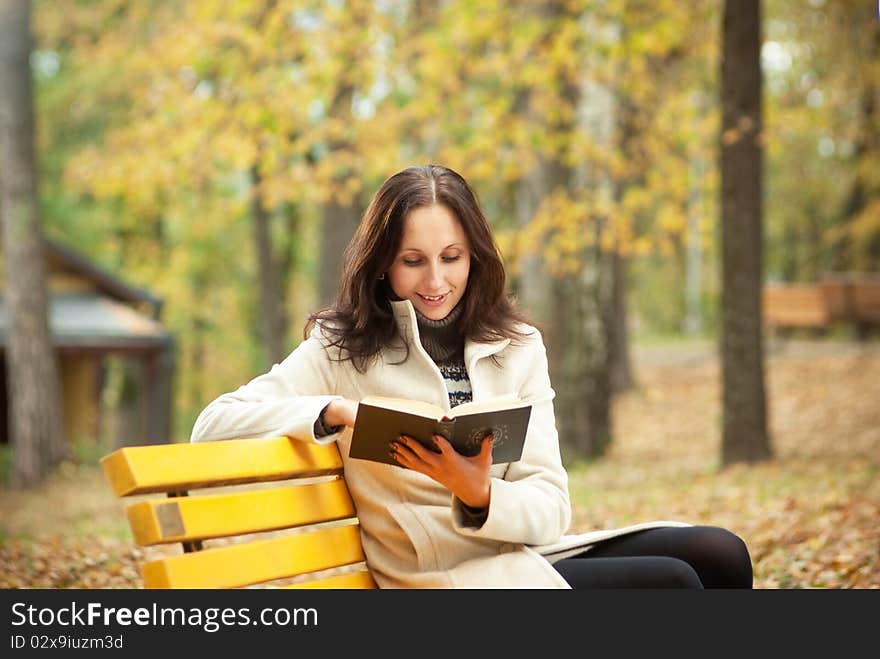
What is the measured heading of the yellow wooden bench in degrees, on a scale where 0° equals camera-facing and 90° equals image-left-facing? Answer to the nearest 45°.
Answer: approximately 315°

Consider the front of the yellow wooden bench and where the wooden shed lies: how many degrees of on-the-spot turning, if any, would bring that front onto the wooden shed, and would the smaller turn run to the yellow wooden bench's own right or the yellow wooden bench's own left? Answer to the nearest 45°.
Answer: approximately 135° to the yellow wooden bench's own left

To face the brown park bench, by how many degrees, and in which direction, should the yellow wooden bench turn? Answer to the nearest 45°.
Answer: approximately 90° to its left
